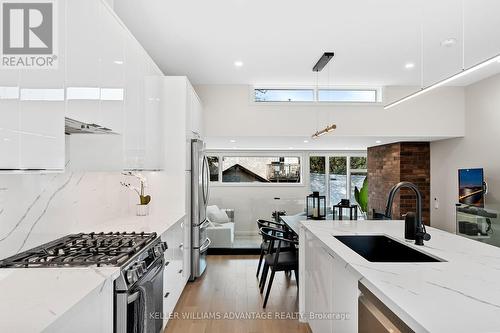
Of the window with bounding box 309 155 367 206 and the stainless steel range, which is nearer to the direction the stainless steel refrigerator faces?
the window

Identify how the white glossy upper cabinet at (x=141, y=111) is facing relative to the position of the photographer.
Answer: facing the viewer and to the right of the viewer

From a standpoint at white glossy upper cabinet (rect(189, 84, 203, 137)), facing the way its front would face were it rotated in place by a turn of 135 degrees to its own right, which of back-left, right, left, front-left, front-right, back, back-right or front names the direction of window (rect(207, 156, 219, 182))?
back-right

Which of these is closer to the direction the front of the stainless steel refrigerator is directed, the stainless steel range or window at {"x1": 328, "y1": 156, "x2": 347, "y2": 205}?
the window

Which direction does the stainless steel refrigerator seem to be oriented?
to the viewer's right

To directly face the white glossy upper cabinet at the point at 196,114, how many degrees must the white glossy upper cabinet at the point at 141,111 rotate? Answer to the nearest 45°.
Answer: approximately 90° to its left

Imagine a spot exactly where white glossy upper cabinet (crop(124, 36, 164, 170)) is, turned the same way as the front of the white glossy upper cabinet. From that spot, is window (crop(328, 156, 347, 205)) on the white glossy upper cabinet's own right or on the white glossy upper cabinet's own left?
on the white glossy upper cabinet's own left

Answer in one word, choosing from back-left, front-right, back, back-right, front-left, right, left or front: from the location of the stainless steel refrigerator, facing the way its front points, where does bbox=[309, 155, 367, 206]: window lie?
front-left

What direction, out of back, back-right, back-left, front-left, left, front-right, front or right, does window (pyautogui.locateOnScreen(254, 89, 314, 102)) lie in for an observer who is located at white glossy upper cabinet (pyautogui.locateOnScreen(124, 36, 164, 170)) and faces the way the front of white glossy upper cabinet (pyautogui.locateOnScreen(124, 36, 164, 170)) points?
left

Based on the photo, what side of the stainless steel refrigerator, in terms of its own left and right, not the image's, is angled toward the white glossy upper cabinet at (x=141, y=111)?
right

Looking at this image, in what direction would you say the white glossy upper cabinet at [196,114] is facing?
to the viewer's right

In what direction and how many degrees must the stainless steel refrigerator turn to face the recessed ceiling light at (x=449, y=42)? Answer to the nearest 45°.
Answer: approximately 45° to its right

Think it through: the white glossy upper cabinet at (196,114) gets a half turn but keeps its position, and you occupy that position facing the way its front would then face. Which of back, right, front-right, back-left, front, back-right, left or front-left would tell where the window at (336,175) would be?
back-right

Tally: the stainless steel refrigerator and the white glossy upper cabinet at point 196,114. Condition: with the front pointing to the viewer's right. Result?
2

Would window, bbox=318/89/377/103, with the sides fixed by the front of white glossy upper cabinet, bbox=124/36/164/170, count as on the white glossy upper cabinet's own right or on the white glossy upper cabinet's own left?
on the white glossy upper cabinet's own left

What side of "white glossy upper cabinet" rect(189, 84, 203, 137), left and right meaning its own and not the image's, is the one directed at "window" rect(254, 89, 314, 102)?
front

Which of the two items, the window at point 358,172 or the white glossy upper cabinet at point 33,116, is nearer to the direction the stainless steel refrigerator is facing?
the window

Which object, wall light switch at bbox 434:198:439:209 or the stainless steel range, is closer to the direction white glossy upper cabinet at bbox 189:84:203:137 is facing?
the wall light switch

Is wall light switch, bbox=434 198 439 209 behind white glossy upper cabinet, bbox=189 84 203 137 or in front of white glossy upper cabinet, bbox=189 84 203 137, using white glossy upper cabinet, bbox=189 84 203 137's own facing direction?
in front
